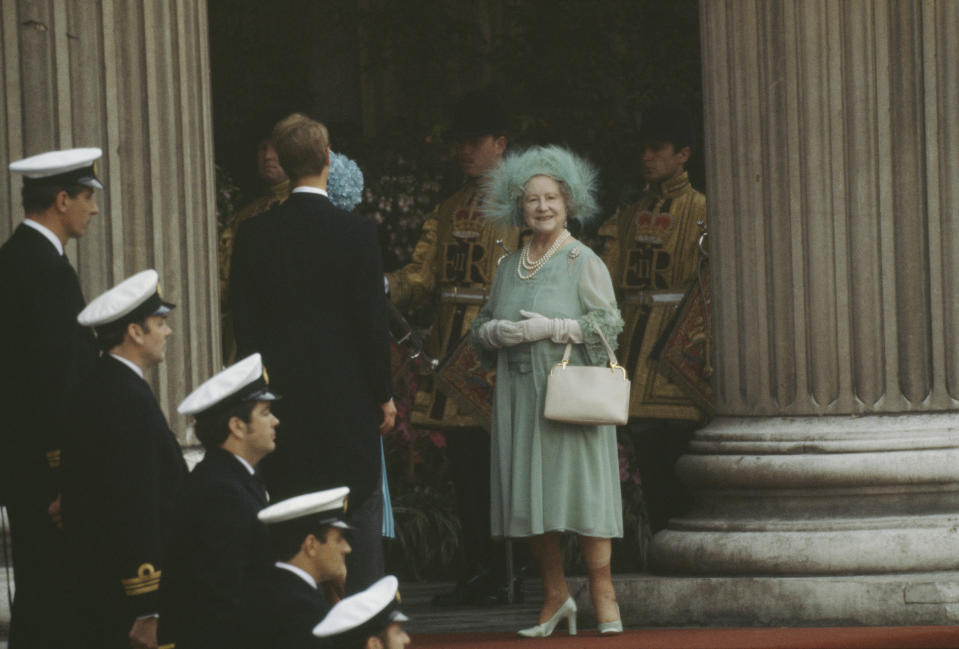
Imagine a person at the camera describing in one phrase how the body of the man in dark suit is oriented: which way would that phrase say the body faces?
away from the camera

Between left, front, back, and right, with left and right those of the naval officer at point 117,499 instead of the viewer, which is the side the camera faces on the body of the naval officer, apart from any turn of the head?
right

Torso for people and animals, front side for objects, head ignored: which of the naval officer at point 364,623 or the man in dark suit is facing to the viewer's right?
the naval officer

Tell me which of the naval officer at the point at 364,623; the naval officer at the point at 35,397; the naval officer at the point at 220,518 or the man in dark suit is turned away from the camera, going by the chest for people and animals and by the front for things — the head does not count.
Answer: the man in dark suit

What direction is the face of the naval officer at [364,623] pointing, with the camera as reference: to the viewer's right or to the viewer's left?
to the viewer's right

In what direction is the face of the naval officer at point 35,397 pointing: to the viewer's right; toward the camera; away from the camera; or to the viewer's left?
to the viewer's right

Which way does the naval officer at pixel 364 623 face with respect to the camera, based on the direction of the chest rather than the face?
to the viewer's right

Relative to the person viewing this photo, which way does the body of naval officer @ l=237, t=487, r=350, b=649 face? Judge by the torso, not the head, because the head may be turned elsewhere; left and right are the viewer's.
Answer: facing to the right of the viewer
